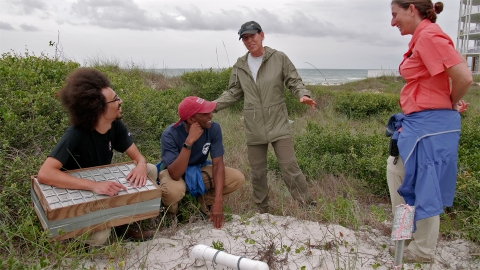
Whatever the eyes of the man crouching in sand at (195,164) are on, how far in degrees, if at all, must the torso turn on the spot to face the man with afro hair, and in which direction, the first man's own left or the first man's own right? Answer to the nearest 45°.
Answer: approximately 90° to the first man's own right

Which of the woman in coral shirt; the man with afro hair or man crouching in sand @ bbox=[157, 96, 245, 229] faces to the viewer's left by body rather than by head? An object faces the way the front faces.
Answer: the woman in coral shirt

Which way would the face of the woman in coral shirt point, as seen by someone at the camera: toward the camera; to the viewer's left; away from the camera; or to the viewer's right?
to the viewer's left

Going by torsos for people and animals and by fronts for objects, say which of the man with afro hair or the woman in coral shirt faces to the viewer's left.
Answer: the woman in coral shirt

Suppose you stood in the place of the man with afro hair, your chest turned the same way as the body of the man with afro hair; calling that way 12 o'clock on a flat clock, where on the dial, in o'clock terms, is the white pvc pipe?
The white pvc pipe is roughly at 12 o'clock from the man with afro hair.

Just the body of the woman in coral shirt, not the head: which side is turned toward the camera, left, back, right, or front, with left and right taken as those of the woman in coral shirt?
left
